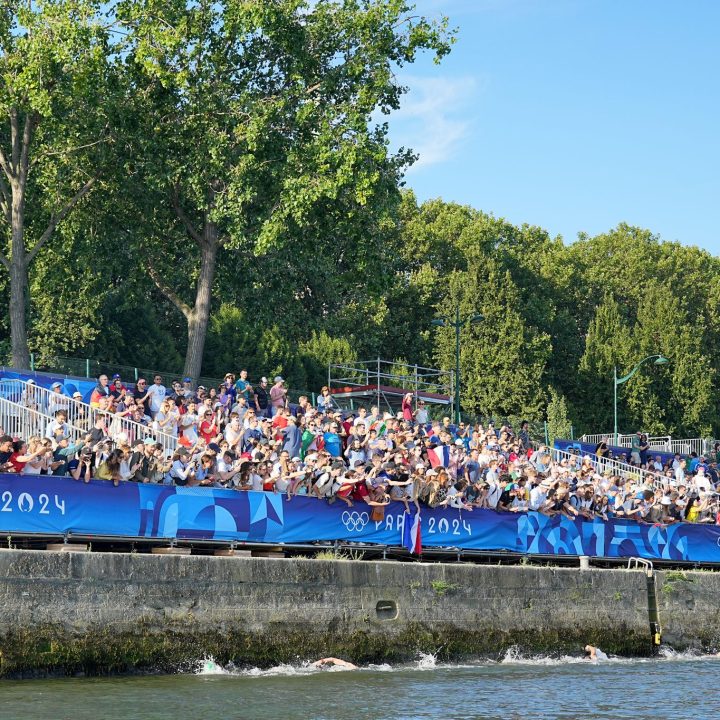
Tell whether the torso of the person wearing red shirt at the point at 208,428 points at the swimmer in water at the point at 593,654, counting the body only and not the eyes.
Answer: no

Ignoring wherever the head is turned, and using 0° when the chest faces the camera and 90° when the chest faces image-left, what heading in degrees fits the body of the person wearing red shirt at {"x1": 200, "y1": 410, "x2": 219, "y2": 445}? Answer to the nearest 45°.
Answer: approximately 0°

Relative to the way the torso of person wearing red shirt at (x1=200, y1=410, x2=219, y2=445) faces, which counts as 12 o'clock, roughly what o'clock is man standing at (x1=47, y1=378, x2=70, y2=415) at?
The man standing is roughly at 3 o'clock from the person wearing red shirt.

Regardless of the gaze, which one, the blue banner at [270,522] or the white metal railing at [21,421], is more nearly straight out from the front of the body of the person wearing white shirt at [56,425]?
the blue banner

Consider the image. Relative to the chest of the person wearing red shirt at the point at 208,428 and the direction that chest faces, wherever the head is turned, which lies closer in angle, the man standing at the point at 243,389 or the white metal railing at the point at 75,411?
the white metal railing

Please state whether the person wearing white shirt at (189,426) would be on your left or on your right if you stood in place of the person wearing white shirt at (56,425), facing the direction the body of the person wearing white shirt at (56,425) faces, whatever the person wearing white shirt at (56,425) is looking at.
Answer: on your left

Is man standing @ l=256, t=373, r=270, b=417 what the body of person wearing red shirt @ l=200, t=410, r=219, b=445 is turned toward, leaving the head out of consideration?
no

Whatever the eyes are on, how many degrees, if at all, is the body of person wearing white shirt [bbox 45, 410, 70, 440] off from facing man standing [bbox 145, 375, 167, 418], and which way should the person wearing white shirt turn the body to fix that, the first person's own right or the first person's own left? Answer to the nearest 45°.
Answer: approximately 135° to the first person's own left

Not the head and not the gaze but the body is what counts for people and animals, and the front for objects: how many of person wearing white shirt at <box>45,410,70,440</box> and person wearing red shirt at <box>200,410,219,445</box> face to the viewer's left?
0

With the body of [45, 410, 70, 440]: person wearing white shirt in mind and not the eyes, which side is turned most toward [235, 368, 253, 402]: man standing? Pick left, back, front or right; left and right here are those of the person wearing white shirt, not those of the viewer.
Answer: left

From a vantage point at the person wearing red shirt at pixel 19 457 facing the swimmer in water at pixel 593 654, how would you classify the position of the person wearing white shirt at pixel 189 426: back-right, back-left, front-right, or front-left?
front-left

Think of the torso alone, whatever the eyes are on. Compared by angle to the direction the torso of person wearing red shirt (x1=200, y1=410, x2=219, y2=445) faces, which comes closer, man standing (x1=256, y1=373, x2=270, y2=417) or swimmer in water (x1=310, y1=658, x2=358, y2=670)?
the swimmer in water

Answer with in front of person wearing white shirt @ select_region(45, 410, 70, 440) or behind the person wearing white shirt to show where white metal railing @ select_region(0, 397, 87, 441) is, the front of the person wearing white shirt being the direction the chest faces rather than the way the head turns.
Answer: behind

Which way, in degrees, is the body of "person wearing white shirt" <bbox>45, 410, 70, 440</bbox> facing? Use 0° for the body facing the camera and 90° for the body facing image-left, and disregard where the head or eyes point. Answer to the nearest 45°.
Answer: approximately 315°

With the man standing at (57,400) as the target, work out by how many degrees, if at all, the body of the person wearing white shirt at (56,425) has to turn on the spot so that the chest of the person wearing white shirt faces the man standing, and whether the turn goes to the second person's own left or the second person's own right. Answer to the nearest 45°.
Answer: approximately 135° to the second person's own left

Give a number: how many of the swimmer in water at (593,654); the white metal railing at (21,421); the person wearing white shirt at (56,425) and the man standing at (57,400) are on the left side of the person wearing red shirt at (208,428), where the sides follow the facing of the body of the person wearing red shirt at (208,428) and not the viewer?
1

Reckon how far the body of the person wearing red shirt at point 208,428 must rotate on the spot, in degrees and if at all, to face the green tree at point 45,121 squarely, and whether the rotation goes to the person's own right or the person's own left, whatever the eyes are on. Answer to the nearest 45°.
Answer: approximately 180°
